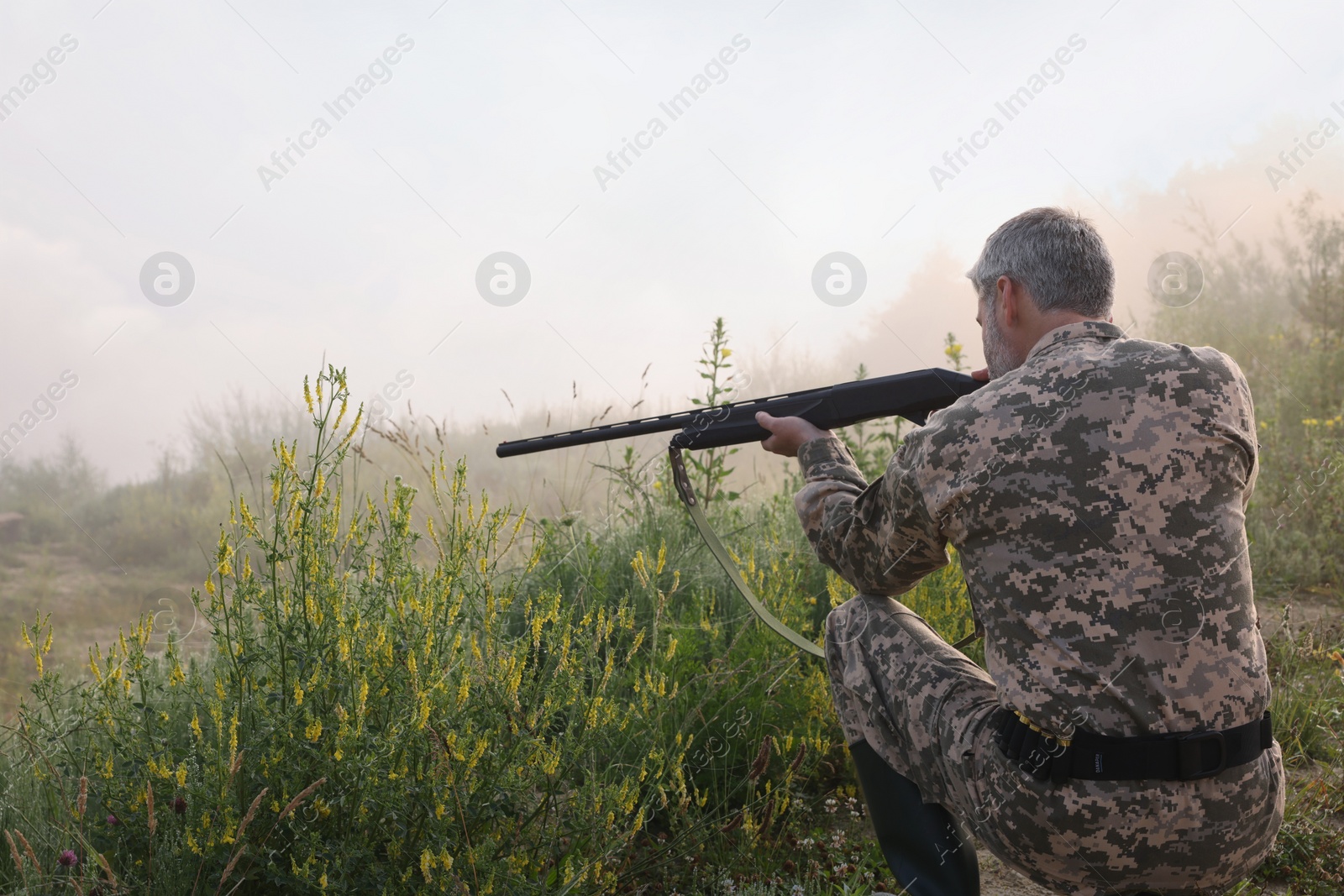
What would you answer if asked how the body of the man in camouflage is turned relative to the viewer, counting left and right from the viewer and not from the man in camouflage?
facing away from the viewer and to the left of the viewer

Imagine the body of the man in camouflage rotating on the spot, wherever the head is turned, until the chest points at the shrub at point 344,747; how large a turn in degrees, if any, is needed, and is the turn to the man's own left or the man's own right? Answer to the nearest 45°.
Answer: approximately 45° to the man's own left

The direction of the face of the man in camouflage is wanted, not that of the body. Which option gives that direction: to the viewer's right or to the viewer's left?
to the viewer's left
